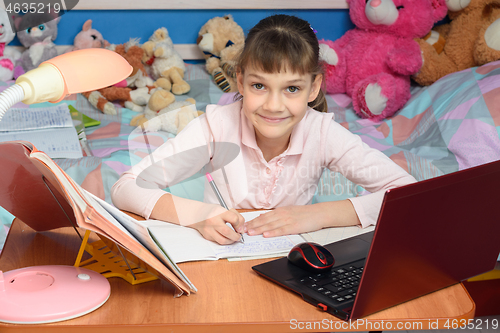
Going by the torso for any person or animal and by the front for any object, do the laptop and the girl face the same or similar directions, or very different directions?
very different directions

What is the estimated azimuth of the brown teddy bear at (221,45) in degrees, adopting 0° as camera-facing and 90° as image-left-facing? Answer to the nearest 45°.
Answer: approximately 45°

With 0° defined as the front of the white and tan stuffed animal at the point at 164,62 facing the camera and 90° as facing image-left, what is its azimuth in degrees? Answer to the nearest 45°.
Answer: approximately 45°

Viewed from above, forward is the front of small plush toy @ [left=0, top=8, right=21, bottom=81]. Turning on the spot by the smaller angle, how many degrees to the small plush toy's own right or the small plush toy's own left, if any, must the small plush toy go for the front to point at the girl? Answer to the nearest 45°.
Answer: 0° — it already faces them

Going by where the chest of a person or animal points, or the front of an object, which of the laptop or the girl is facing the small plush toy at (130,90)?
the laptop

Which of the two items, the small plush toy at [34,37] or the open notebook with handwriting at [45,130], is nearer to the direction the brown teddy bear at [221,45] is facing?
the open notebook with handwriting

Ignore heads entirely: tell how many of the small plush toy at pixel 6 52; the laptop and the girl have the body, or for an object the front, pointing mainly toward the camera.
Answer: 2
